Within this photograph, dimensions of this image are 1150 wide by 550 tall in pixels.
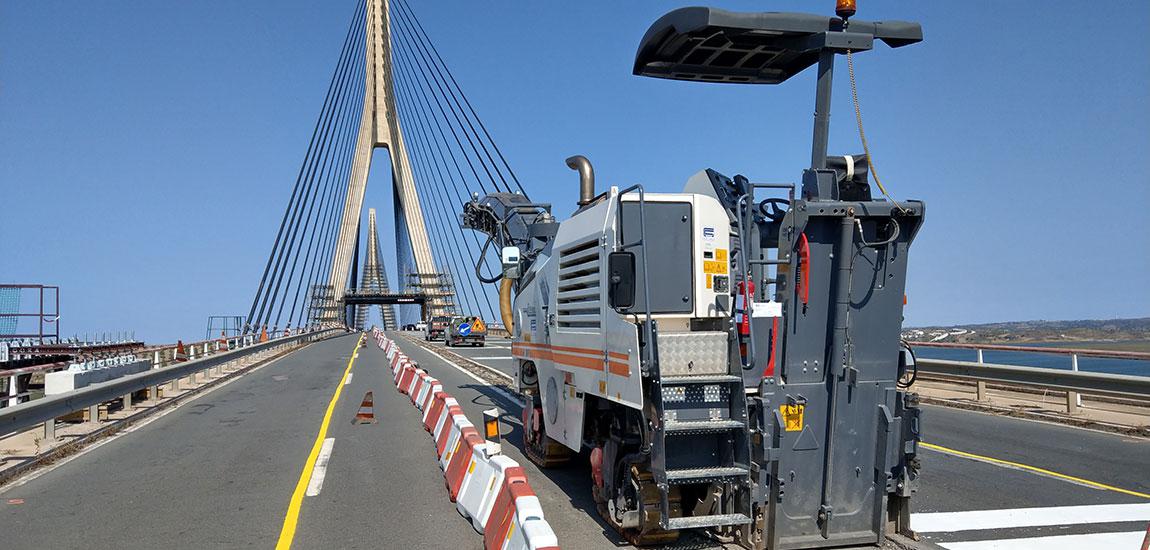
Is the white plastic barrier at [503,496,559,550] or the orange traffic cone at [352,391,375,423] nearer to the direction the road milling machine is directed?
the orange traffic cone

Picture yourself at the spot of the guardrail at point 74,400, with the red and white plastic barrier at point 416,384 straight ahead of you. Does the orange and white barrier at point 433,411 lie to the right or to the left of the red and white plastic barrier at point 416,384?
right

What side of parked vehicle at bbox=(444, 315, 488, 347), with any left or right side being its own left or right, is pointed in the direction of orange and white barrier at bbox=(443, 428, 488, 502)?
back

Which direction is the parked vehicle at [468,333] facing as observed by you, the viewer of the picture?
facing away from the viewer

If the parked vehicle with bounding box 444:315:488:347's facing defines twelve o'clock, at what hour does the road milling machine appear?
The road milling machine is roughly at 6 o'clock from the parked vehicle.

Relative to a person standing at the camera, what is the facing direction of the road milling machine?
facing away from the viewer and to the left of the viewer

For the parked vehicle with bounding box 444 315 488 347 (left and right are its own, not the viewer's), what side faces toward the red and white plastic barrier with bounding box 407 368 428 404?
back

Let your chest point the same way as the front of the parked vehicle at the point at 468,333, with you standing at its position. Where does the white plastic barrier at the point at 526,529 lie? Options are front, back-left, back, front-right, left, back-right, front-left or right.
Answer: back

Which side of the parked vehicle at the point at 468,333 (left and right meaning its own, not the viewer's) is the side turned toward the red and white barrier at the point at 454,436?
back

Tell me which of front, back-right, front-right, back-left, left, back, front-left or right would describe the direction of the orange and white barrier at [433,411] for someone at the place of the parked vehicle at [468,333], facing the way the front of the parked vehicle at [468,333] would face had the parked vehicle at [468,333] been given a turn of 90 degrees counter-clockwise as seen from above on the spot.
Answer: left

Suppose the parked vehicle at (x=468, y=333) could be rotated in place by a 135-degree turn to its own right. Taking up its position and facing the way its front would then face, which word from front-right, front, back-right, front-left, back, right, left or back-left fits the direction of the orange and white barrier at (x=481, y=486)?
front-right

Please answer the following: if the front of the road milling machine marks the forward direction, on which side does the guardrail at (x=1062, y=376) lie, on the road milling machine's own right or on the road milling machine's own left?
on the road milling machine's own right

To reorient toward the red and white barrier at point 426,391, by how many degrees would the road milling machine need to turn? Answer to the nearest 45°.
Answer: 0° — it already faces it
